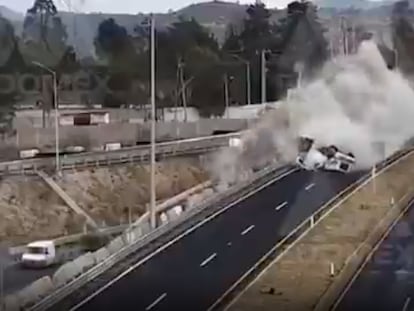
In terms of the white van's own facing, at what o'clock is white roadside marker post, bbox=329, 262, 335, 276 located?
The white roadside marker post is roughly at 8 o'clock from the white van.

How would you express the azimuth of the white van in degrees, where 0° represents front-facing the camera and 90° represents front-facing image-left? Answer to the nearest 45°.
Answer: approximately 45°

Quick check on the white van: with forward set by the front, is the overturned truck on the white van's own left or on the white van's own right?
on the white van's own left
